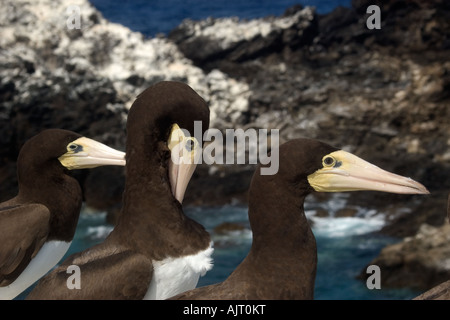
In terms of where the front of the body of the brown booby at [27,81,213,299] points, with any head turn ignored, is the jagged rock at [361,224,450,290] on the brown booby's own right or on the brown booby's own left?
on the brown booby's own left

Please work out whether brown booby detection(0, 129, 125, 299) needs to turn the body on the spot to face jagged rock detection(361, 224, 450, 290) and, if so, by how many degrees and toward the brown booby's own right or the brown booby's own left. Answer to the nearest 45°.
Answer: approximately 45° to the brown booby's own left

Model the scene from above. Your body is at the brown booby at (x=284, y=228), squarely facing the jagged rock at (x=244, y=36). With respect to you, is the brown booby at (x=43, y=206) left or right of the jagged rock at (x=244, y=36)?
left

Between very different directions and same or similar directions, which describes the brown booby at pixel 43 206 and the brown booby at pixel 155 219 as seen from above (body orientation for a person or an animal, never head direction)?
same or similar directions

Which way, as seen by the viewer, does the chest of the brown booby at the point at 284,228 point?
to the viewer's right

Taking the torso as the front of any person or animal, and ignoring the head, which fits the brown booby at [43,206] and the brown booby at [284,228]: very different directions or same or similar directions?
same or similar directions

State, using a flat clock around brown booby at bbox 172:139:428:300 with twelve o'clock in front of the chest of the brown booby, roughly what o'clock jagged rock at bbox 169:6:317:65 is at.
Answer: The jagged rock is roughly at 9 o'clock from the brown booby.

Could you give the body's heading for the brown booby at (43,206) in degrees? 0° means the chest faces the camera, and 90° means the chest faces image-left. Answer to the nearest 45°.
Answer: approximately 270°

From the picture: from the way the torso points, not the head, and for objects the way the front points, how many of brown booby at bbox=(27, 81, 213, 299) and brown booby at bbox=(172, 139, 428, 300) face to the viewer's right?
2

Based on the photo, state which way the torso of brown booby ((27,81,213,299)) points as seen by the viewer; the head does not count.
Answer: to the viewer's right
